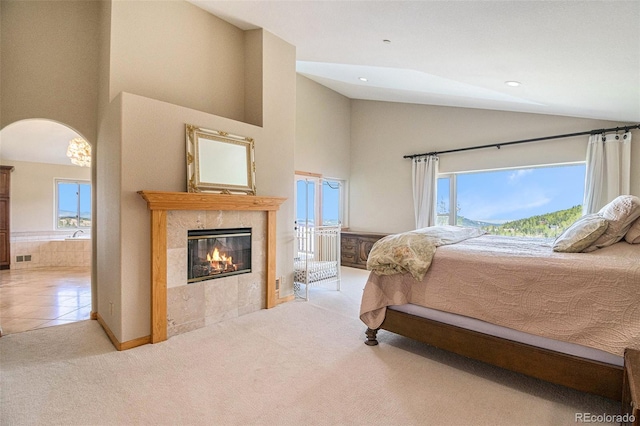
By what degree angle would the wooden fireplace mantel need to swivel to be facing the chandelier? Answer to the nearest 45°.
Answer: approximately 180°

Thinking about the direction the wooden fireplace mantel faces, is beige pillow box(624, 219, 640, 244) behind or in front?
in front

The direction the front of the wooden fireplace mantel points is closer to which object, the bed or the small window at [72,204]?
the bed

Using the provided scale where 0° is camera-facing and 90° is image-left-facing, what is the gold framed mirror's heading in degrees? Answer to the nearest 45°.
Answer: approximately 315°

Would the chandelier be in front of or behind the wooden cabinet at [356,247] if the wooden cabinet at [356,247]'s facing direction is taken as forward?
in front

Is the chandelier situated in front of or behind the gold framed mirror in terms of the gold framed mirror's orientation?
behind

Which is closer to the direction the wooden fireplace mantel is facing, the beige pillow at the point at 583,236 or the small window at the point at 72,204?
the beige pillow

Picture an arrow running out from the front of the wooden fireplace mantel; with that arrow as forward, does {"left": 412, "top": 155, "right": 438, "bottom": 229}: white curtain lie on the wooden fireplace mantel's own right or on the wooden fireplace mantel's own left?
on the wooden fireplace mantel's own left

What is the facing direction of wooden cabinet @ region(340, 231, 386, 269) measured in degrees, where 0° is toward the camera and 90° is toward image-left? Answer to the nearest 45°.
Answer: approximately 45°

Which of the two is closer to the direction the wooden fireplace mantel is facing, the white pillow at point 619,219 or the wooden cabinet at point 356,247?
the white pillow

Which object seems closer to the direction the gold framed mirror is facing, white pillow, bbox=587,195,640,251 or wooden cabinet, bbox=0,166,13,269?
the white pillow
